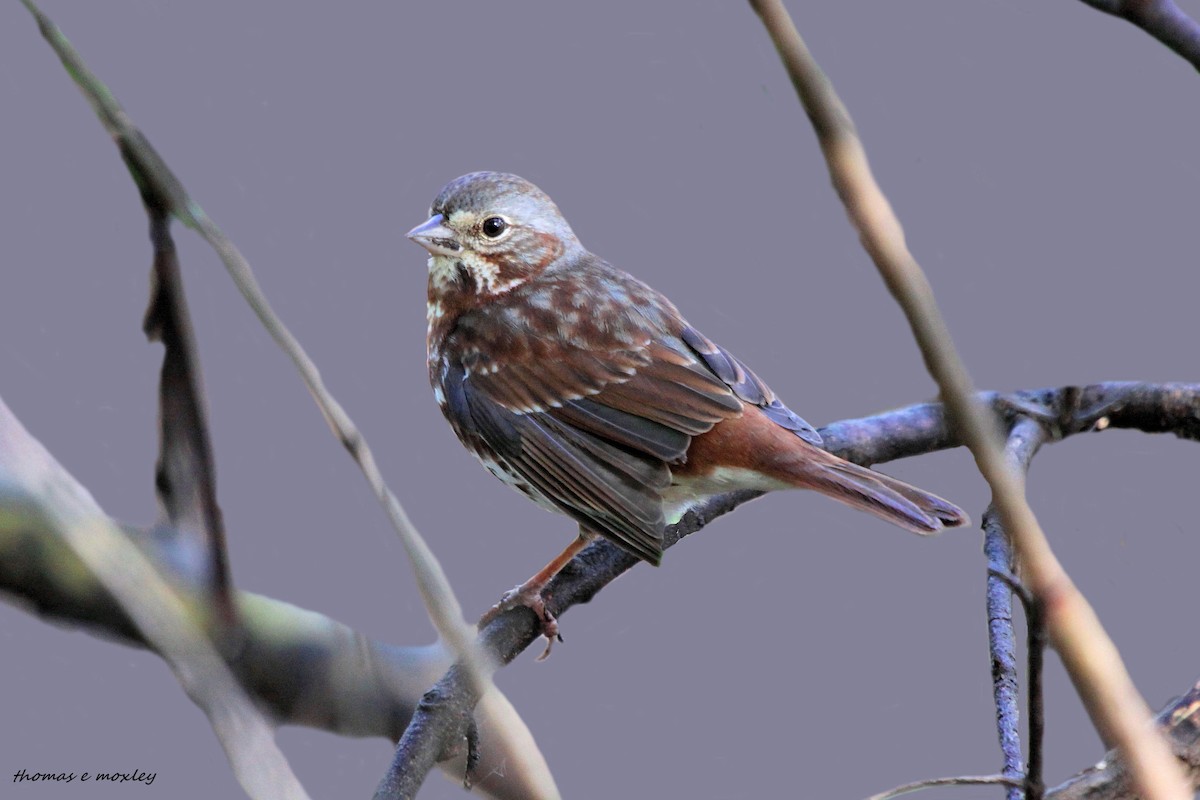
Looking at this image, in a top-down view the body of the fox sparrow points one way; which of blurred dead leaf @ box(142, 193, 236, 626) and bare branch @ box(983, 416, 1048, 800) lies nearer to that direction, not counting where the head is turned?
the blurred dead leaf

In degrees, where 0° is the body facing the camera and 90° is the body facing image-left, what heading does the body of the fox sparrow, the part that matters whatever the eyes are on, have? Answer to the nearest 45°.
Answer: approximately 90°

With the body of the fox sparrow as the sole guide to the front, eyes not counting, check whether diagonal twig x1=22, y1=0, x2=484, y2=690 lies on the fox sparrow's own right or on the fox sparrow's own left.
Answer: on the fox sparrow's own left
